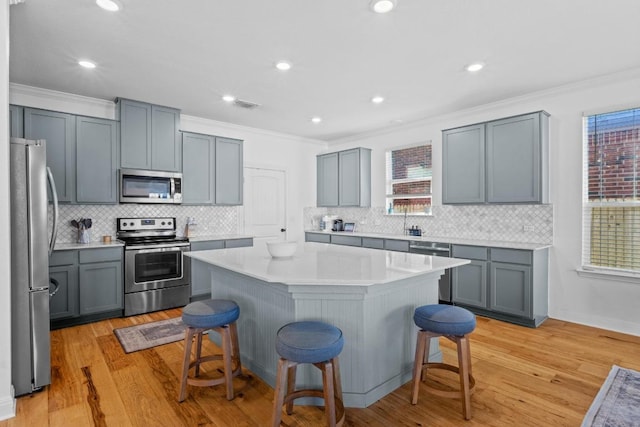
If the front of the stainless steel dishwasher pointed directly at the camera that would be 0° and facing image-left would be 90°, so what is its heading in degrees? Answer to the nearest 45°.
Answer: approximately 45°

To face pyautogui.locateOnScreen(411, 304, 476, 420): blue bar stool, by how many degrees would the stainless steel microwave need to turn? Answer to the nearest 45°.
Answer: approximately 45° to its left

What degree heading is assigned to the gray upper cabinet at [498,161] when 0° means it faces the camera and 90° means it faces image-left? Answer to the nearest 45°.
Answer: approximately 45°

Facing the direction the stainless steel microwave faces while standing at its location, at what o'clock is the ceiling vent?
The ceiling vent is roughly at 10 o'clock from the stainless steel microwave.

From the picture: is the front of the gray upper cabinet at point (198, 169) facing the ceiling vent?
yes

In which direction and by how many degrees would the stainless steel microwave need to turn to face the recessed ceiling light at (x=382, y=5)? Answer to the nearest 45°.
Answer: approximately 45° to its left

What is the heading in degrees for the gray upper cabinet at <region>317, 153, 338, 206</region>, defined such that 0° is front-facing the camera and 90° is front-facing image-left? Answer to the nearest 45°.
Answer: approximately 45°

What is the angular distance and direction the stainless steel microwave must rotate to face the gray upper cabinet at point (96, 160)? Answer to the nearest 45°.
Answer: approximately 90° to its right
